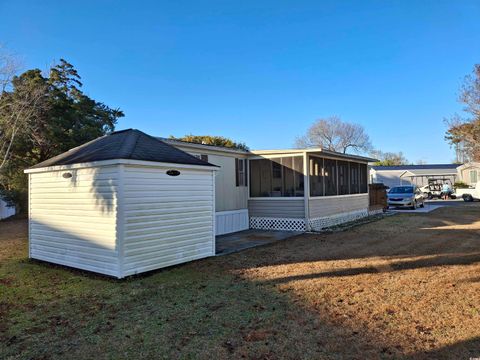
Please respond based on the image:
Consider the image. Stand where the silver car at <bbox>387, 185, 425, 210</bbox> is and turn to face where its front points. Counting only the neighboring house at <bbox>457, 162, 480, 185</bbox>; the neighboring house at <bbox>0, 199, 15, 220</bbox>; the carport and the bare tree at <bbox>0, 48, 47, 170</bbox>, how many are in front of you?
2

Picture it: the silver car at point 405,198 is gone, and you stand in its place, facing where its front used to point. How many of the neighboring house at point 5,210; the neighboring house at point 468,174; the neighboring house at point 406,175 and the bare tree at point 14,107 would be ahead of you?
2

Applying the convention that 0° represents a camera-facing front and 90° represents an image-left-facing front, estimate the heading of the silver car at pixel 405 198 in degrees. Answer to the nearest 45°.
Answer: approximately 45°

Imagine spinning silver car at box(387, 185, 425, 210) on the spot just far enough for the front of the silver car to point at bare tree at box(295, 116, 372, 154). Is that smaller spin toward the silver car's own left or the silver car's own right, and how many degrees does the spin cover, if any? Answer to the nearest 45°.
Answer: approximately 135° to the silver car's own right
